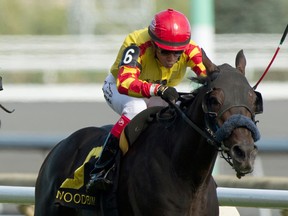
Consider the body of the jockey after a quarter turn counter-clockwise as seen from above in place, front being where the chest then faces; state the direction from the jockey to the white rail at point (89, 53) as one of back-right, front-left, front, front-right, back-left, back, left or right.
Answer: front-left

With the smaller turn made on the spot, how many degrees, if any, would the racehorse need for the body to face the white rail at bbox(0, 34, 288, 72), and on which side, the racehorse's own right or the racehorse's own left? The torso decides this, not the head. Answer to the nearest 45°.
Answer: approximately 135° to the racehorse's own left
